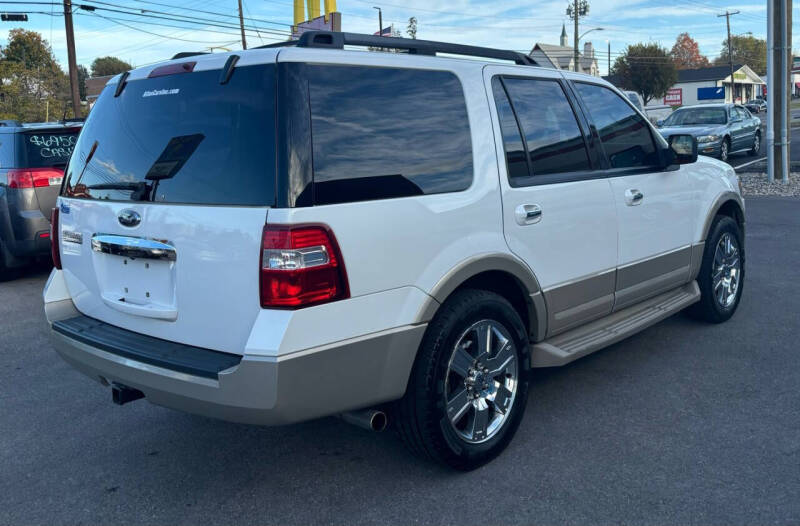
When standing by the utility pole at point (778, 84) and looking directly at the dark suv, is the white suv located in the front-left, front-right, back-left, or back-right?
front-left

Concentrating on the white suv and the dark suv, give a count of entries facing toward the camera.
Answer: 0

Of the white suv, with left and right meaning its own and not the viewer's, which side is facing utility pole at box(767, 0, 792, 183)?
front

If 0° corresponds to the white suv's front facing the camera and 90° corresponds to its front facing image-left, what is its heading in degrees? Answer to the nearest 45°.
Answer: approximately 225°

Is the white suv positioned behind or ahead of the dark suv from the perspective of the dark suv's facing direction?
behind

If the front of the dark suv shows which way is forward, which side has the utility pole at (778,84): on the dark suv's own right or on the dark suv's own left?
on the dark suv's own right

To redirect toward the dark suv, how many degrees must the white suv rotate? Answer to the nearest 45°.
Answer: approximately 90° to its left

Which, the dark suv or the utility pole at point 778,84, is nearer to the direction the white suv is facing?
the utility pole

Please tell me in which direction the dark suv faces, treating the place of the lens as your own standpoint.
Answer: facing away from the viewer and to the left of the viewer
